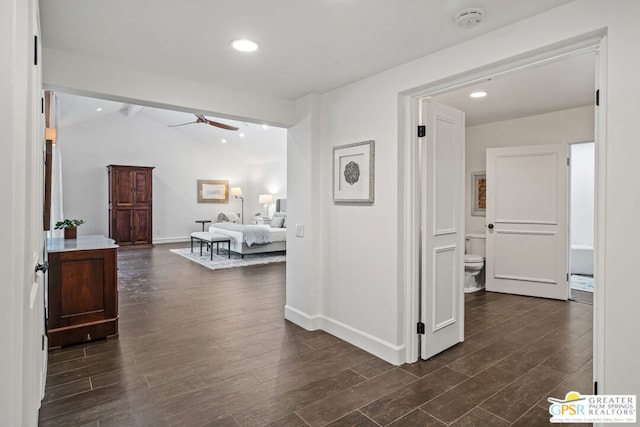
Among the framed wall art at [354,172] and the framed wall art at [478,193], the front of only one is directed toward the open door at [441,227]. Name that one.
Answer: the framed wall art at [478,193]

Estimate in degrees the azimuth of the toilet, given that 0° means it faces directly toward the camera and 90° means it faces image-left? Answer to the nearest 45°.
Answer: approximately 0°

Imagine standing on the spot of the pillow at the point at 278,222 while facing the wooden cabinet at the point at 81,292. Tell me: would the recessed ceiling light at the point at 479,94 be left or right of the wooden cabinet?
left

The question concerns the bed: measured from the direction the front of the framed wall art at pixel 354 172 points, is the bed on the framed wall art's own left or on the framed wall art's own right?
on the framed wall art's own right

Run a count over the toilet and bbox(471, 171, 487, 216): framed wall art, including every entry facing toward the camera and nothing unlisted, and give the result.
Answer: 2

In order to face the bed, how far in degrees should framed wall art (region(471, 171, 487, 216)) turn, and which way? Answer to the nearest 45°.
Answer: approximately 90° to its right

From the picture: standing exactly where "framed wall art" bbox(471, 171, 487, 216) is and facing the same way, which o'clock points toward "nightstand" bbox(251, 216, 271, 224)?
The nightstand is roughly at 4 o'clock from the framed wall art.
